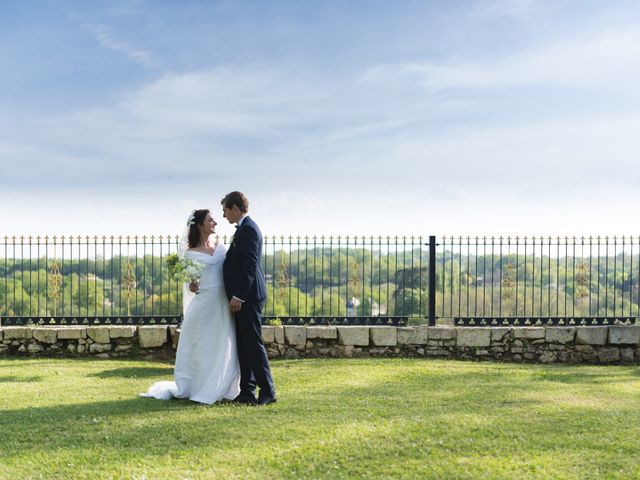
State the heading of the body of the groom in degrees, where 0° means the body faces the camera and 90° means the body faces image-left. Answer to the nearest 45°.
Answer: approximately 90°

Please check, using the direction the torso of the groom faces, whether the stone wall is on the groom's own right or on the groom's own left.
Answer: on the groom's own right

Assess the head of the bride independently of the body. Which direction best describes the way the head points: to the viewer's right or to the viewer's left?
to the viewer's right

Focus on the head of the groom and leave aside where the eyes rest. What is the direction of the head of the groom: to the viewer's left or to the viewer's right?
to the viewer's left
